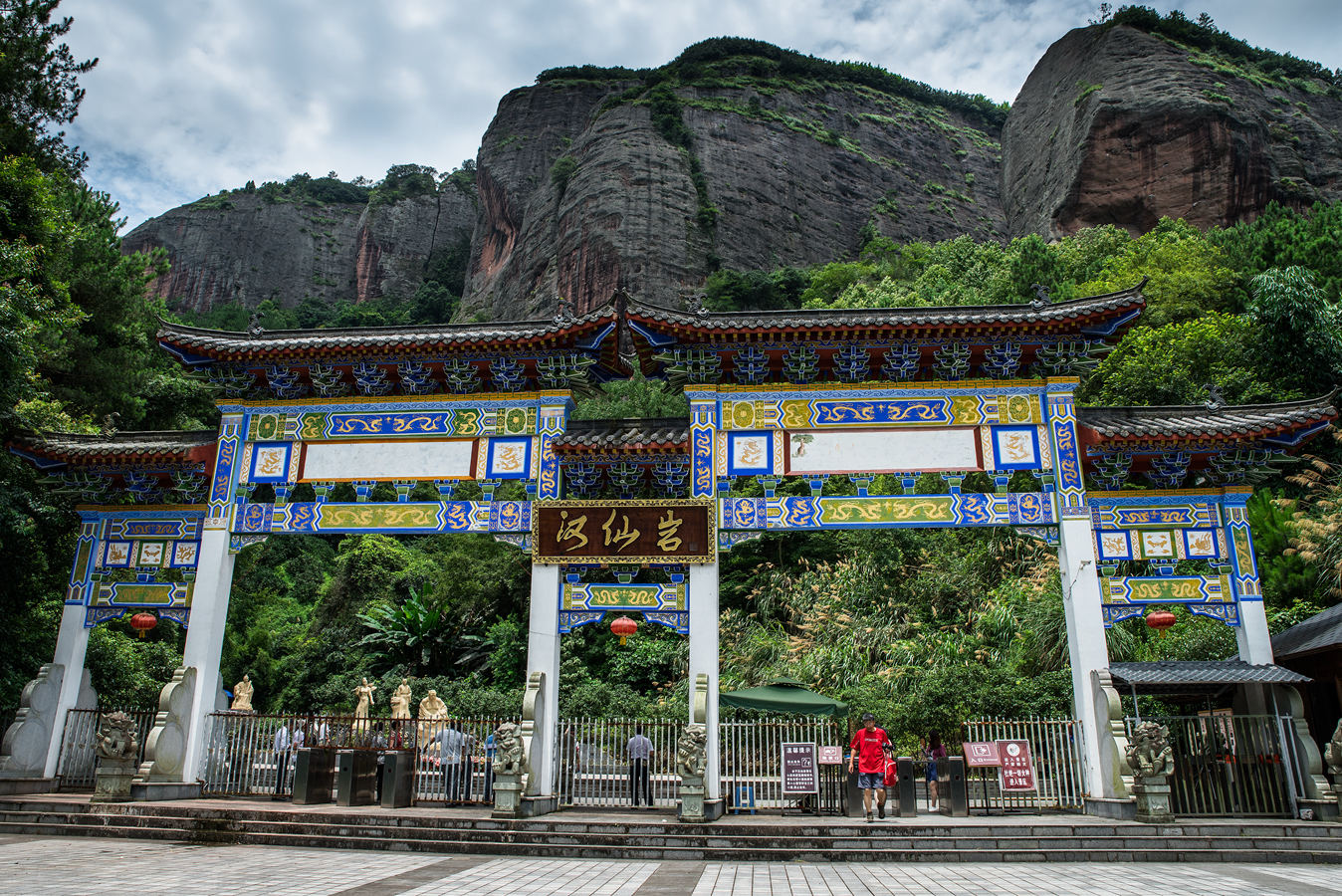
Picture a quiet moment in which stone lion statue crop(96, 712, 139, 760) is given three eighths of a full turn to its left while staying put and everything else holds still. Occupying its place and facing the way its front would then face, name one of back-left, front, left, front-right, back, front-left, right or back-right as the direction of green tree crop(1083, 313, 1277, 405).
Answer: front-right

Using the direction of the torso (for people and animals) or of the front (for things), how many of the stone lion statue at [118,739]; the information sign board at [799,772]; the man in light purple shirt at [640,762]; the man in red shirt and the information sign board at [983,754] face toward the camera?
4

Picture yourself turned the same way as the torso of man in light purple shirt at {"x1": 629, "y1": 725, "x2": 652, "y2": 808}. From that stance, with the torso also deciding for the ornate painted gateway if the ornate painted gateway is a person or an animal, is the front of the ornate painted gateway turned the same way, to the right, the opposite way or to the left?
the opposite way

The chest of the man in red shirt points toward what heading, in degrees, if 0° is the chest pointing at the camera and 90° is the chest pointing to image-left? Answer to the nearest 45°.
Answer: approximately 0°

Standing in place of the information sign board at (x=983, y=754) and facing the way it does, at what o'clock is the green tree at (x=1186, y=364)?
The green tree is roughly at 7 o'clock from the information sign board.

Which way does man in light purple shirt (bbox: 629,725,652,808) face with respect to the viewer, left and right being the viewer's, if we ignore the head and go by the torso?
facing away from the viewer

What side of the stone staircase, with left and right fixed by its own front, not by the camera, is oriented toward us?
front

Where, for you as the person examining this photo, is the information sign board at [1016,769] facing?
facing the viewer

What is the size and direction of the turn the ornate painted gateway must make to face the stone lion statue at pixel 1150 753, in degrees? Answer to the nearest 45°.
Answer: approximately 90° to its left

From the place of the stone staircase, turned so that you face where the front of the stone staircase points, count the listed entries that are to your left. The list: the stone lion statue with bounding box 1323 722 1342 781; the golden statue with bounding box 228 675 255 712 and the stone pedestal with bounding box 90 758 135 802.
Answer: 1

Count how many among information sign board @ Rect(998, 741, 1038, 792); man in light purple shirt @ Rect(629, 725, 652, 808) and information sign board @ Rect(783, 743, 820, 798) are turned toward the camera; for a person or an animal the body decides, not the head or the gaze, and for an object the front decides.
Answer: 2

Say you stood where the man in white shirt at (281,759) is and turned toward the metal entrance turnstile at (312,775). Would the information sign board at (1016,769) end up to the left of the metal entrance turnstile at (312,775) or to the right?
left
